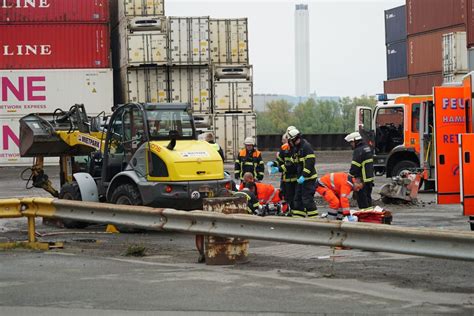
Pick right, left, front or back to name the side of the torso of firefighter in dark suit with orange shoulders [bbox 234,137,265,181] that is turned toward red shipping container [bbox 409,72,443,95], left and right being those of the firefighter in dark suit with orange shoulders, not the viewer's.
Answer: back

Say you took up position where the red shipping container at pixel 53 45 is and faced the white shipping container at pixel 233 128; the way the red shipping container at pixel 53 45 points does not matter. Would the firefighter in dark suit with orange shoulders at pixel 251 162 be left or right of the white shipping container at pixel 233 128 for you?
right

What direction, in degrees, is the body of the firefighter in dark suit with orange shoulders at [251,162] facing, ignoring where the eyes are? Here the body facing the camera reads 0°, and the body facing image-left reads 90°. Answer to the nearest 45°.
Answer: approximately 0°
